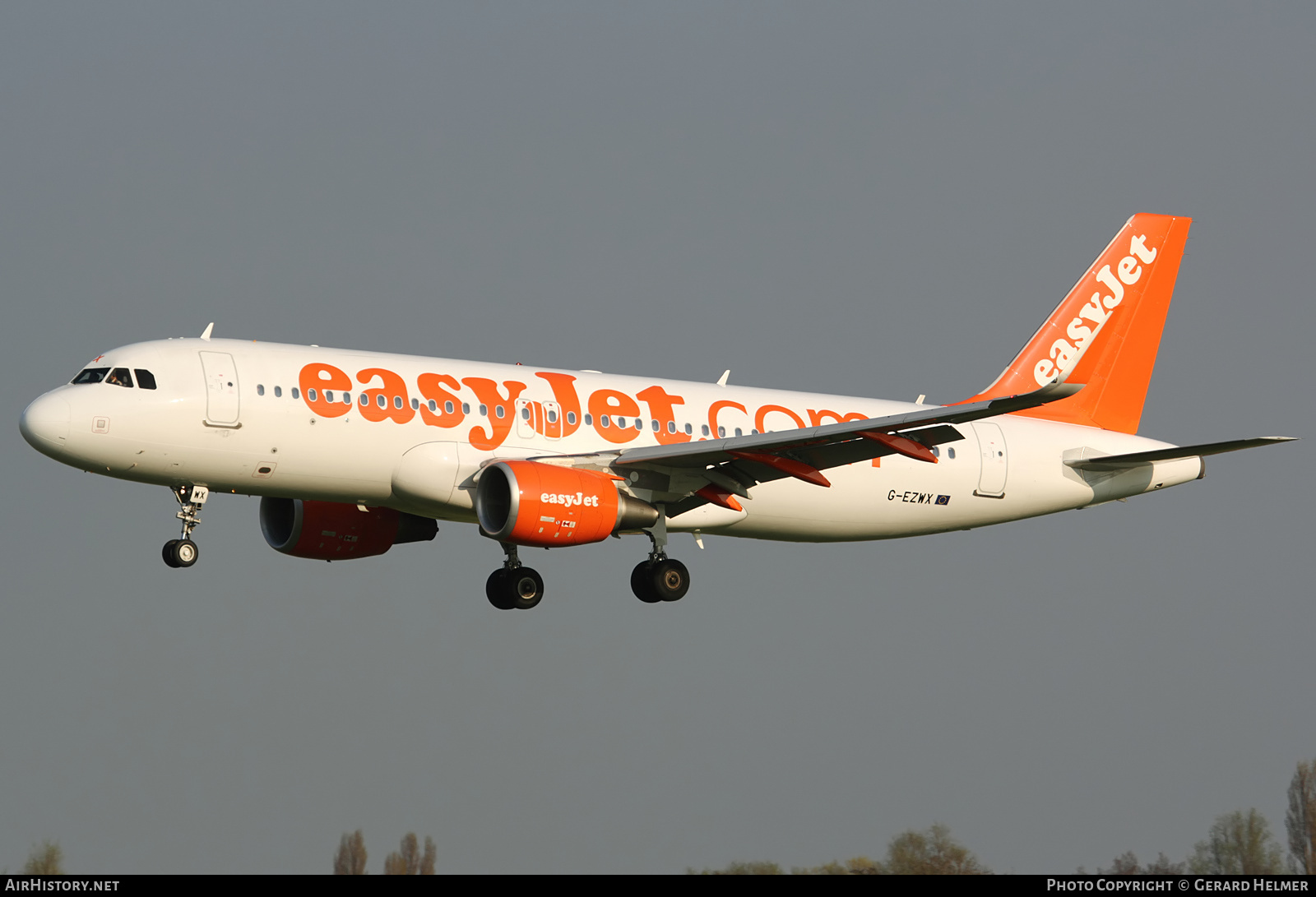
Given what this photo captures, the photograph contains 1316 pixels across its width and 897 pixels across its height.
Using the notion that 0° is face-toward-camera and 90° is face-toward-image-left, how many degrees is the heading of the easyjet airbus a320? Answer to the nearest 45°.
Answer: approximately 45°
